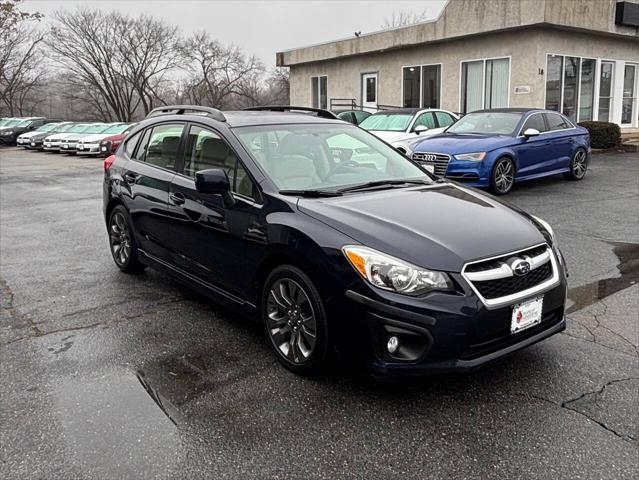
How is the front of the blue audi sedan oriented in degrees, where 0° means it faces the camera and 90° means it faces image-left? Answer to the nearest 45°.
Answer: approximately 45°

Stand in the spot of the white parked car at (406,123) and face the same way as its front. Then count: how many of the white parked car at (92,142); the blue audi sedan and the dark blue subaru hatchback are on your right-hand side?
1

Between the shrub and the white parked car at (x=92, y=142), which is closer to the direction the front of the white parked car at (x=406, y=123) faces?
the white parked car

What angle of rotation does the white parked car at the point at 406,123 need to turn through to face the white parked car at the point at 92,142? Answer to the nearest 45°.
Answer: approximately 90° to its right

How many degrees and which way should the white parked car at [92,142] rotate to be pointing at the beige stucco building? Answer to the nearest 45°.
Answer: approximately 90° to its left

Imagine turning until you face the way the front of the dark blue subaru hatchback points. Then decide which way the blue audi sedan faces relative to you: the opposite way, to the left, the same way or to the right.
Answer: to the right

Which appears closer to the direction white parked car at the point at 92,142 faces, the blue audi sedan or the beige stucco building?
the blue audi sedan
